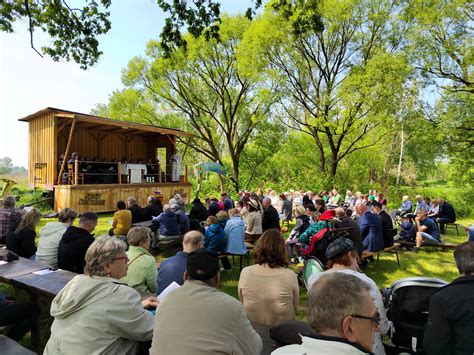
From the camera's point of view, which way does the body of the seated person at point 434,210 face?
to the viewer's left

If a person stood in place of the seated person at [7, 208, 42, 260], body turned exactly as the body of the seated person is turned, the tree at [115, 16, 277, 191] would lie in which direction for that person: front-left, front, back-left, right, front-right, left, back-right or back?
front

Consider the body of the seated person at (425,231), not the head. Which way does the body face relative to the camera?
to the viewer's left

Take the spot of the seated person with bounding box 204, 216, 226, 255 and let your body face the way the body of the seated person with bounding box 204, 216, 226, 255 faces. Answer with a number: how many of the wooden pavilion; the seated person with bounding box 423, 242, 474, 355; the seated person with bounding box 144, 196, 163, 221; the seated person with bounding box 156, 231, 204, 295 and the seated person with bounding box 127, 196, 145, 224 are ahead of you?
3

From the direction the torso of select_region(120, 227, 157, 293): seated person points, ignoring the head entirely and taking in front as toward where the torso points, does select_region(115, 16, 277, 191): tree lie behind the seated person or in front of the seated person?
in front

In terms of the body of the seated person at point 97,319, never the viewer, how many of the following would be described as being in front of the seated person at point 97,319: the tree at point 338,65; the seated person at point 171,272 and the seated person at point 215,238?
3

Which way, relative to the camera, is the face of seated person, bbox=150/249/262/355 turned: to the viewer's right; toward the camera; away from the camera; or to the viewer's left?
away from the camera

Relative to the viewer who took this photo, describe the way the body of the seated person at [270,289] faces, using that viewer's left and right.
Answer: facing away from the viewer

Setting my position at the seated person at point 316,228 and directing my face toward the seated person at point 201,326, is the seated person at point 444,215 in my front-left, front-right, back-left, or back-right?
back-left

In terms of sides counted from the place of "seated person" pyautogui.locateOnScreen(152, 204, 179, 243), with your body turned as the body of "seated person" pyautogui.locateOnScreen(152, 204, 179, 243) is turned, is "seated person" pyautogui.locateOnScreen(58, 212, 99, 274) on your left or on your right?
on your left

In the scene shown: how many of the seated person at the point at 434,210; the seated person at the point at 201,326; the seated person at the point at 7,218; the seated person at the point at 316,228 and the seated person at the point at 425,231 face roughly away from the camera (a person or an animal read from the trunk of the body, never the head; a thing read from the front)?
2

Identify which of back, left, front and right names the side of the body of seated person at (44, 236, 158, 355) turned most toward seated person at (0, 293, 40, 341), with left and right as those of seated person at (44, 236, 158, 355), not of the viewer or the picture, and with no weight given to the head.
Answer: left
